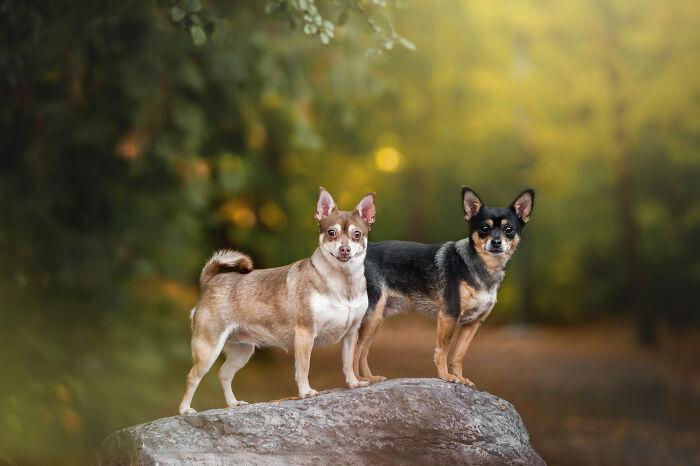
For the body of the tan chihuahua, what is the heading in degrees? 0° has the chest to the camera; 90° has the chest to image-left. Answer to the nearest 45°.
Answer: approximately 315°

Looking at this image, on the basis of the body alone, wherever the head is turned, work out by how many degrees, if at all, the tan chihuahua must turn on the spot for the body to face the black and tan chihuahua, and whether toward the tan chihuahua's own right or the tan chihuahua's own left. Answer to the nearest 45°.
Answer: approximately 45° to the tan chihuahua's own left

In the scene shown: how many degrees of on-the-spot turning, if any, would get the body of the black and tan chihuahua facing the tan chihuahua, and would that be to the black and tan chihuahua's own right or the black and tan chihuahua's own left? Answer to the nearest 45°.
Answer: approximately 135° to the black and tan chihuahua's own right

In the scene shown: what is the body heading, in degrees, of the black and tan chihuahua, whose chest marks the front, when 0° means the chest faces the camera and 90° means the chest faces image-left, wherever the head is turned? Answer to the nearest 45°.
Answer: approximately 315°
